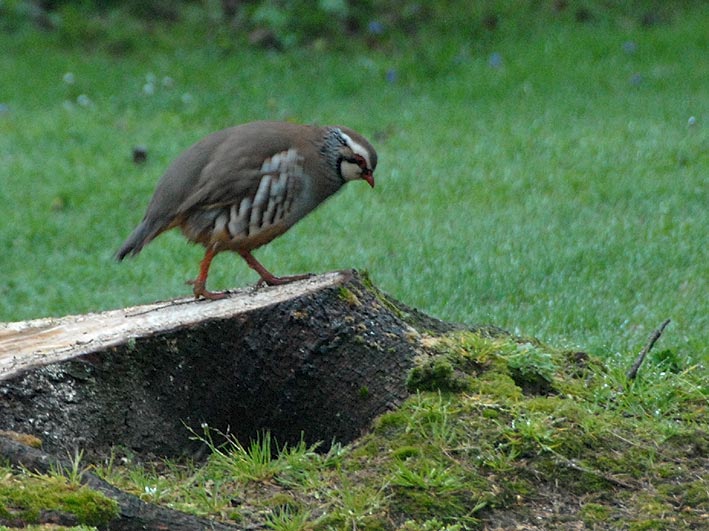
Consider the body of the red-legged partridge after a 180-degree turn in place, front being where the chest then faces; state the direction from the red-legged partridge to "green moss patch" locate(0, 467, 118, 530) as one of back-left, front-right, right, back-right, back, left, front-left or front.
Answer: left

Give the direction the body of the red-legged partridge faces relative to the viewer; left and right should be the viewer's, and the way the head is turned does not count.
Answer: facing to the right of the viewer
